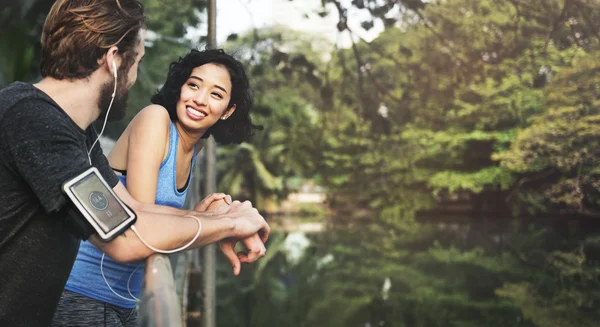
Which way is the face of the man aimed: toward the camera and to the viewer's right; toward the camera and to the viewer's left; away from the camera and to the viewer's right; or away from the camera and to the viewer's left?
away from the camera and to the viewer's right

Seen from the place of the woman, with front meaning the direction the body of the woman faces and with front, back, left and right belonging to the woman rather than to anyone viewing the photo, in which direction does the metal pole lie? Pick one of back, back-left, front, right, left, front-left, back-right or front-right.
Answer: back-left

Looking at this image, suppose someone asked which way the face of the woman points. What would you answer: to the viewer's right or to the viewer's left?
to the viewer's left

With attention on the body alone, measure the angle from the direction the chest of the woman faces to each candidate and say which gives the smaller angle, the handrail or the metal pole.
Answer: the handrail
